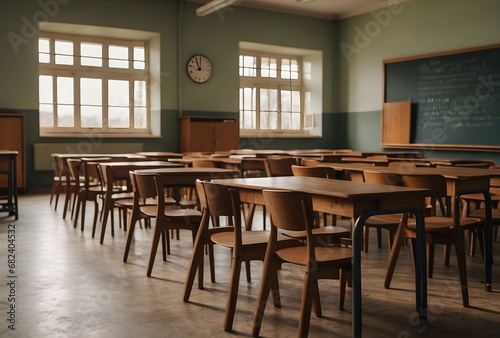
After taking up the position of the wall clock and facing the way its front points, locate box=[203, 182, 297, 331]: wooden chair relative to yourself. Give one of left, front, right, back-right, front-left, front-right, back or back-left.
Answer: front

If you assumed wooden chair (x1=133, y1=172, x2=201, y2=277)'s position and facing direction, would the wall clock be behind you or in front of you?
in front

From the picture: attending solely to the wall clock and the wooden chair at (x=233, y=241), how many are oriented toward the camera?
1

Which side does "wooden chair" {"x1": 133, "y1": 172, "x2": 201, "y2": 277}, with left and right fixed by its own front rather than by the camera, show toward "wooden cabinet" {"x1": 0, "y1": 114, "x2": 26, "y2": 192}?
left

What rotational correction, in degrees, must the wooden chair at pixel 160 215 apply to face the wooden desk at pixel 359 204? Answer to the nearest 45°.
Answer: approximately 90° to its right

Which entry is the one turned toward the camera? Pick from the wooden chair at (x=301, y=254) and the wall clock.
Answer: the wall clock

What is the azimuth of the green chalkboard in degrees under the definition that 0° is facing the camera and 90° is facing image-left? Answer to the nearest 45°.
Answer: approximately 45°

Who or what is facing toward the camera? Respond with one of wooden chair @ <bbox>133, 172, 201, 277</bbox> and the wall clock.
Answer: the wall clock

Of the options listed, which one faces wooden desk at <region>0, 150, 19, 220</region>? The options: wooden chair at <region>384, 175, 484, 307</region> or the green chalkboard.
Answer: the green chalkboard

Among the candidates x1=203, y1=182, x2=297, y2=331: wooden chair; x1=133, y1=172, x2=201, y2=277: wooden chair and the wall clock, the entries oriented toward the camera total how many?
1

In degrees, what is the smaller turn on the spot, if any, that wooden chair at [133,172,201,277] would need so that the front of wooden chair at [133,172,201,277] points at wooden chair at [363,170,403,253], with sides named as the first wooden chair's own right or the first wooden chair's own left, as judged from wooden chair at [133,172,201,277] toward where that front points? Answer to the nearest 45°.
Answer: approximately 45° to the first wooden chair's own right

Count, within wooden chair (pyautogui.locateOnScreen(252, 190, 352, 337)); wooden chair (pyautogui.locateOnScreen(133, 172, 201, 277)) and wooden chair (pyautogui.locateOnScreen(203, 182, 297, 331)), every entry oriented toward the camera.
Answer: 0

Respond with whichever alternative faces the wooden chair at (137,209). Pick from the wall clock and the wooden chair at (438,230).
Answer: the wall clock

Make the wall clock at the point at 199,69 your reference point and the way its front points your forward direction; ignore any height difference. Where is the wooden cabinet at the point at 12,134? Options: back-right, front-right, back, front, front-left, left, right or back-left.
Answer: front-right

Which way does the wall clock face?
toward the camera

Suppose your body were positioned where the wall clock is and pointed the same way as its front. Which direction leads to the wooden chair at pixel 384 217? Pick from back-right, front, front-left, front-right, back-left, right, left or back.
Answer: front

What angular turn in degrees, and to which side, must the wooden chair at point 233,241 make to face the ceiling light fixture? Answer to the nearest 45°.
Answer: approximately 45° to its left

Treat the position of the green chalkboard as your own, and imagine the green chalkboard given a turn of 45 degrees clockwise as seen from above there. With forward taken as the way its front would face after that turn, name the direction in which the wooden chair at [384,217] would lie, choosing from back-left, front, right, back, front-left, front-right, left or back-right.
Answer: left

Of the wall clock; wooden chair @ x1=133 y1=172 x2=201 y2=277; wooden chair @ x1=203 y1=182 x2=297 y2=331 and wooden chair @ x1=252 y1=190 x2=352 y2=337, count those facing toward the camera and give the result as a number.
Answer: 1

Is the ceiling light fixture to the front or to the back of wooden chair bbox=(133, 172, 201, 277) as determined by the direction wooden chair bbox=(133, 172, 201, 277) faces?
to the front

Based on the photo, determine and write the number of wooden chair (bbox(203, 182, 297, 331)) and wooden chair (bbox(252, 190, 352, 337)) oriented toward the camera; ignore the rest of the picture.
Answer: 0

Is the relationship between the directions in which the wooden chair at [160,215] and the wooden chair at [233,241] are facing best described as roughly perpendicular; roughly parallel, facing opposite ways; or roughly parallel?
roughly parallel
